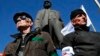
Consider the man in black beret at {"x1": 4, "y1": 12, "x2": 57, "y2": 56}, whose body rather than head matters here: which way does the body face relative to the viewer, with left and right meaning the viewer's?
facing the viewer and to the left of the viewer

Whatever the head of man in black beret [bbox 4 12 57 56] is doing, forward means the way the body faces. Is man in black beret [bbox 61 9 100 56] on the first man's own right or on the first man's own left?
on the first man's own left

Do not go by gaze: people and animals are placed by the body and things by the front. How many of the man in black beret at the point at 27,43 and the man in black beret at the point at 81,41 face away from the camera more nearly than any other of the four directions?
0

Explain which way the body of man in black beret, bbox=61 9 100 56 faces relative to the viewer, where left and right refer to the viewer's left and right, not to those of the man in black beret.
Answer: facing the viewer and to the right of the viewer
